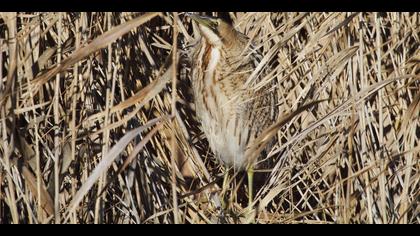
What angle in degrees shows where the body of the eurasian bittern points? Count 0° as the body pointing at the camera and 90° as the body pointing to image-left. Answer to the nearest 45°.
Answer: approximately 45°
